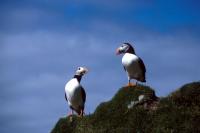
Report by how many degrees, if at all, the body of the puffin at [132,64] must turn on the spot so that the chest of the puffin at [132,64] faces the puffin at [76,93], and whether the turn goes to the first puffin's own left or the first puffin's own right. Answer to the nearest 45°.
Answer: approximately 45° to the first puffin's own right

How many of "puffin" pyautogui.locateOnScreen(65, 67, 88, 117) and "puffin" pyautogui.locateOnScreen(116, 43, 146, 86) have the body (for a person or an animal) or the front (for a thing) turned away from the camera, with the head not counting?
0

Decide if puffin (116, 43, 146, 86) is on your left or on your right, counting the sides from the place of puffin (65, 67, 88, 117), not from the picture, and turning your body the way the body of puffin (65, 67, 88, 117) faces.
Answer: on your left

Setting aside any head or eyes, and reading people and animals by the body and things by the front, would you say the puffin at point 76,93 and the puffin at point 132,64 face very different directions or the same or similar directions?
same or similar directions

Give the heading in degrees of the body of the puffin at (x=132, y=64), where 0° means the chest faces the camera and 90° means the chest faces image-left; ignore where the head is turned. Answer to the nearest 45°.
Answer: approximately 45°
